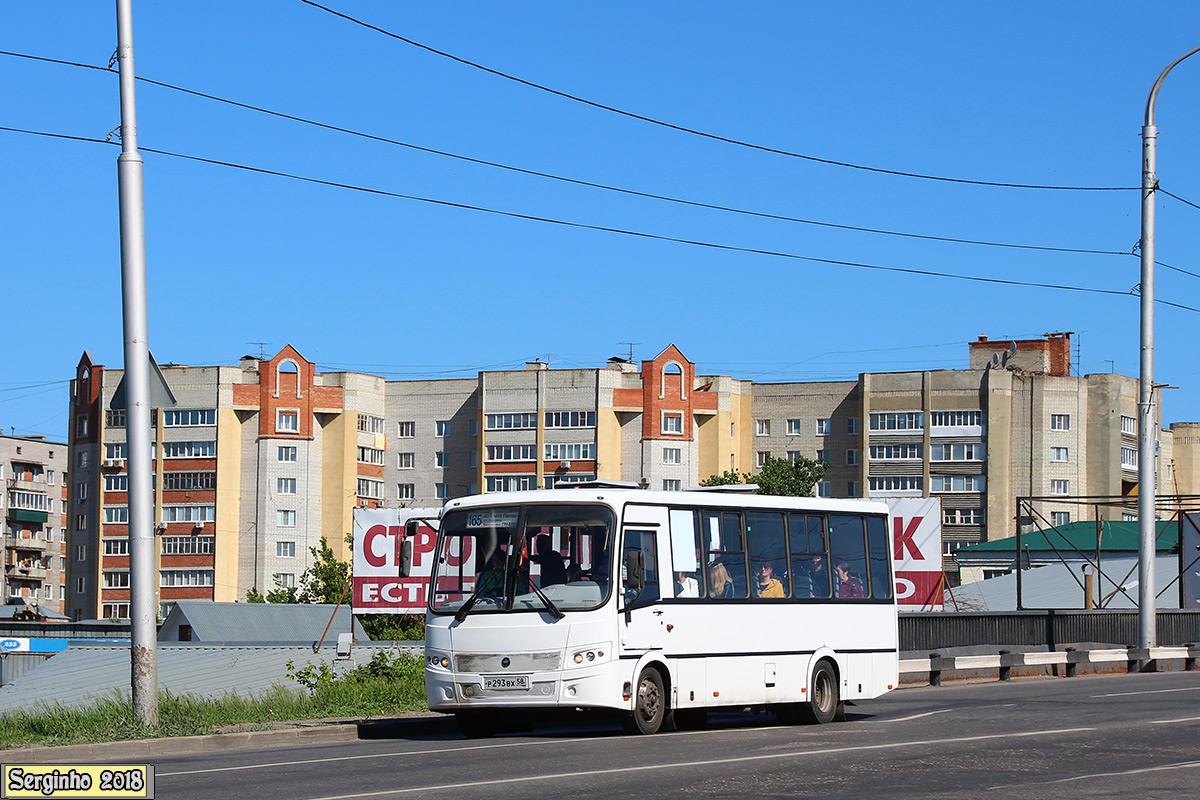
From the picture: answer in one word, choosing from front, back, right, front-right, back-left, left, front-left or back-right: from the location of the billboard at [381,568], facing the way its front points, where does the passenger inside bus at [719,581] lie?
front

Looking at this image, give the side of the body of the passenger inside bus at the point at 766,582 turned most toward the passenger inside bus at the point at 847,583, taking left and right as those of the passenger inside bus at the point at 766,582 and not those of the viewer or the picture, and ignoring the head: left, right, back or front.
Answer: back

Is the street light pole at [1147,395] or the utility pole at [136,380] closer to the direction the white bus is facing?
the utility pole

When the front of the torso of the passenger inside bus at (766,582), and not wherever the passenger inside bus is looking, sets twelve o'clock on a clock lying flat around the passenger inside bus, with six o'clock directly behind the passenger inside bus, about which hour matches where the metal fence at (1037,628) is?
The metal fence is roughly at 5 o'clock from the passenger inside bus.

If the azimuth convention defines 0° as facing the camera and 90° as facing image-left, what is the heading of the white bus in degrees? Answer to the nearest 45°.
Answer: approximately 45°

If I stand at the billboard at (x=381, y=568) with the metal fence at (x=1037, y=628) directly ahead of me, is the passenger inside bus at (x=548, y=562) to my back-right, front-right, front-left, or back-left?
front-right

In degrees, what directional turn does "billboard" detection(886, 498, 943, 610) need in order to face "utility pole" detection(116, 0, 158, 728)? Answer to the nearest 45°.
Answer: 0° — it already faces it

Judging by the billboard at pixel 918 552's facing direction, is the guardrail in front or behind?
in front

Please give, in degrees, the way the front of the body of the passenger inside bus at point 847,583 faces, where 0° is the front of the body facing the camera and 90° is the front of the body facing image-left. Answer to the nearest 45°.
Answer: approximately 45°

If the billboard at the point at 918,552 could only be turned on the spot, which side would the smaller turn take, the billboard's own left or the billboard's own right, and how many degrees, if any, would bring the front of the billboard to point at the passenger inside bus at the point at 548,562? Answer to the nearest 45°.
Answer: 0° — it already faces them

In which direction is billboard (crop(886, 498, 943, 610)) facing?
toward the camera

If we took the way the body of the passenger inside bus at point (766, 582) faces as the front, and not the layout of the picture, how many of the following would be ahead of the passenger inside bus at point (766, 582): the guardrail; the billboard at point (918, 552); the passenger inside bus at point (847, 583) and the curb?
1

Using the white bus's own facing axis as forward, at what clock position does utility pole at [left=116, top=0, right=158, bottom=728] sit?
The utility pole is roughly at 1 o'clock from the white bus.

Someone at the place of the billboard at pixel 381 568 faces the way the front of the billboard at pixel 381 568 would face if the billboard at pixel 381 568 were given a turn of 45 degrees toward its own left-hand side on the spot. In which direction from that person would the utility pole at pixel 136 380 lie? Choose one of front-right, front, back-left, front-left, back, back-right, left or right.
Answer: front-right
